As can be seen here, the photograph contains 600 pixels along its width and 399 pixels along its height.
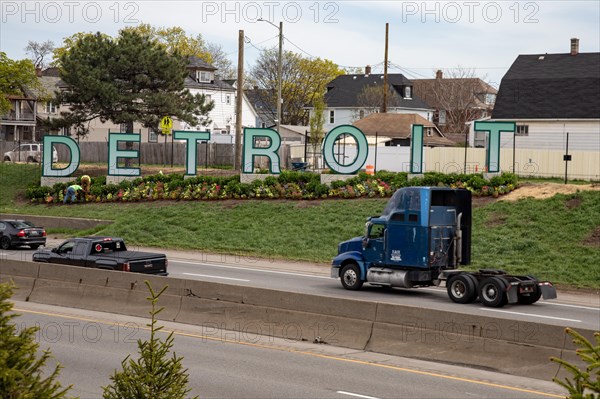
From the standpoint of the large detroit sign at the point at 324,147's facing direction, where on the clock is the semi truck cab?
The semi truck cab is roughly at 12 o'clock from the large detroit sign.

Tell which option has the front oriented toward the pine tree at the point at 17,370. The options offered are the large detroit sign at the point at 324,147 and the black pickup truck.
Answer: the large detroit sign

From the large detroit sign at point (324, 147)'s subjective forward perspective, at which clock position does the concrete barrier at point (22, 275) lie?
The concrete barrier is roughly at 1 o'clock from the large detroit sign.

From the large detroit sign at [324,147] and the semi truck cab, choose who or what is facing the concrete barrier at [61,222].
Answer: the semi truck cab

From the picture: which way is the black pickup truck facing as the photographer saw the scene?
facing away from the viewer and to the left of the viewer

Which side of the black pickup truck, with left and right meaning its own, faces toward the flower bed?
right

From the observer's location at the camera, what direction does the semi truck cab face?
facing away from the viewer and to the left of the viewer

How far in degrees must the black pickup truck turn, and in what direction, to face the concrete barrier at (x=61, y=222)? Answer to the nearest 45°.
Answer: approximately 45° to its right
